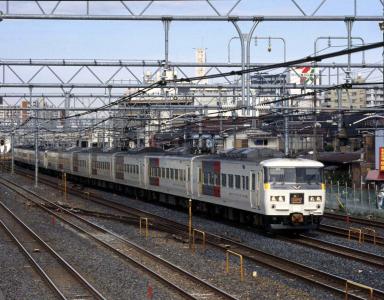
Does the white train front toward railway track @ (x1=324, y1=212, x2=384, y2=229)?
yes

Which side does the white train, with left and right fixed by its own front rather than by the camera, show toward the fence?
front

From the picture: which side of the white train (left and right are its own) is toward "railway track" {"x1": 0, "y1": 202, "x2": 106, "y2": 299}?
right

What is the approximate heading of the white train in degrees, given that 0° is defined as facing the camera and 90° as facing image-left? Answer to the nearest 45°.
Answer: approximately 315°

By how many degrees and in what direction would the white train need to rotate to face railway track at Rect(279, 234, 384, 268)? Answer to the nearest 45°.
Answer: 0° — it already faces it

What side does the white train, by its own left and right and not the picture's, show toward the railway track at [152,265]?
right
